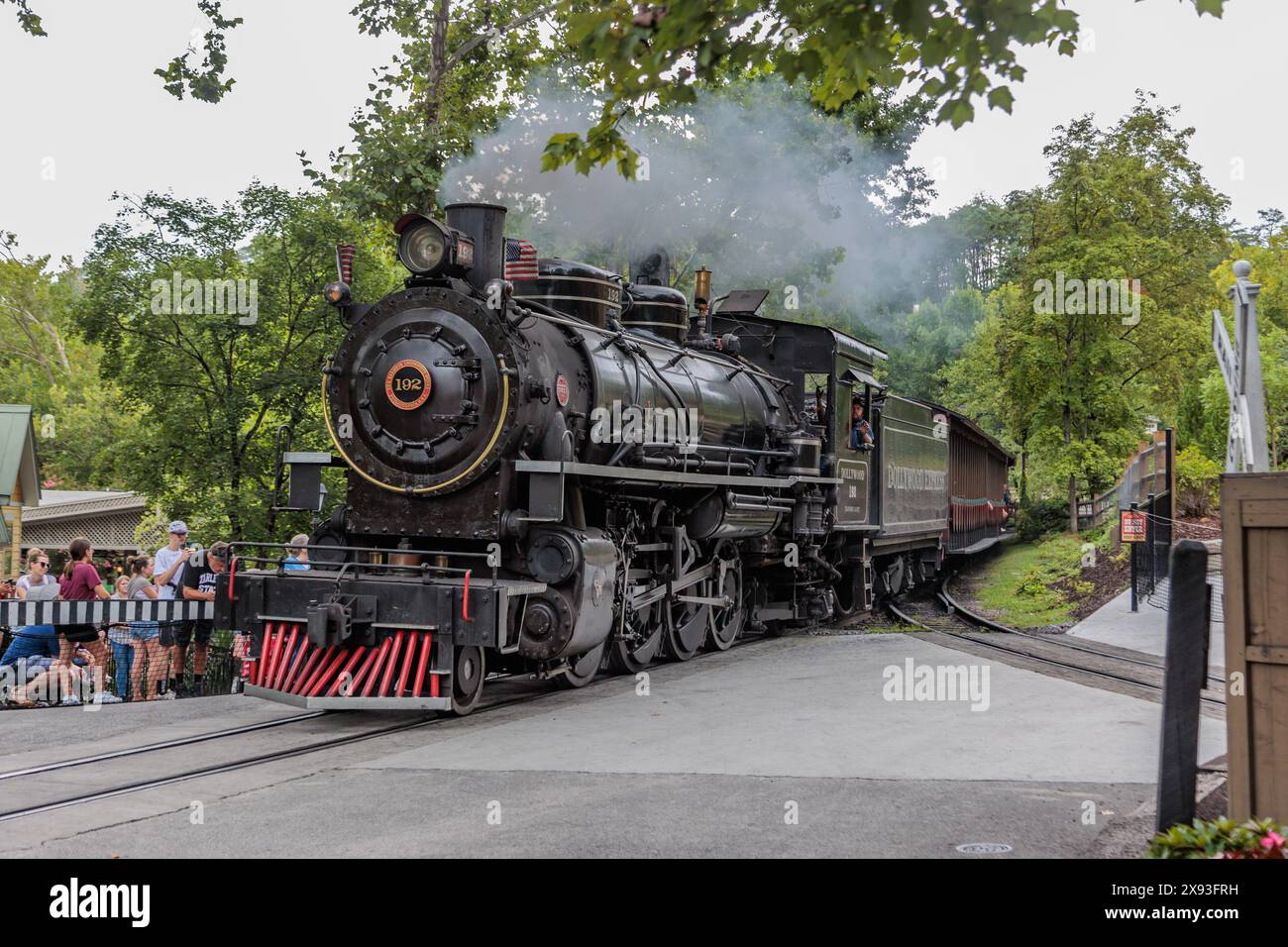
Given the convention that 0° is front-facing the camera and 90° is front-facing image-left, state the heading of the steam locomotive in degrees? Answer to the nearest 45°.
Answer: approximately 45°

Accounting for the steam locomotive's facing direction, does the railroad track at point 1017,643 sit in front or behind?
behind

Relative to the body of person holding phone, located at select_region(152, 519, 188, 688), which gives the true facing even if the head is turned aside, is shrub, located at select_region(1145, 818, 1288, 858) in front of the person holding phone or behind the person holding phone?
in front

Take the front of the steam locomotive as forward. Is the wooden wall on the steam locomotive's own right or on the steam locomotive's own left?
on the steam locomotive's own left

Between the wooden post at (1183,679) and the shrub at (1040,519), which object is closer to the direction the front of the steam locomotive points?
the wooden post

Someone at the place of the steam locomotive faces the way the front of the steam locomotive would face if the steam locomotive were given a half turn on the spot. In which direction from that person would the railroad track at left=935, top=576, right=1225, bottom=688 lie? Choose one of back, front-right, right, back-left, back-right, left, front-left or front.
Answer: front

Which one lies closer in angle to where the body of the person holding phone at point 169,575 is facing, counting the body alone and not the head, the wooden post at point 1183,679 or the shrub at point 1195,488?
the wooden post

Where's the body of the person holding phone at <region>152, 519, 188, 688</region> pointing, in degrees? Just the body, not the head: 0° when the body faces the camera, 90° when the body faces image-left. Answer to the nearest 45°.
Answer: approximately 315°

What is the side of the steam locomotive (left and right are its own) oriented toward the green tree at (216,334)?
right

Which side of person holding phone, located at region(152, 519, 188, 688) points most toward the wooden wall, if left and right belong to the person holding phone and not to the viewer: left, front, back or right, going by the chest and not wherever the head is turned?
front

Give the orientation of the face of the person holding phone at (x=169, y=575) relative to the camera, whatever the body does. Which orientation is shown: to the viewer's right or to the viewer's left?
to the viewer's right

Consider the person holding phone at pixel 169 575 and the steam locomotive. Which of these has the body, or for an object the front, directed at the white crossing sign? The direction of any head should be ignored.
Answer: the person holding phone

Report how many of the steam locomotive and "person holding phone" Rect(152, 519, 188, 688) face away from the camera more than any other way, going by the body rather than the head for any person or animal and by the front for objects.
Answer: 0

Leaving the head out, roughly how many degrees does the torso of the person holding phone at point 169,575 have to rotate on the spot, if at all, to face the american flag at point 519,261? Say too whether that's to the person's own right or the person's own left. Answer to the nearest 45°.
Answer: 0° — they already face it

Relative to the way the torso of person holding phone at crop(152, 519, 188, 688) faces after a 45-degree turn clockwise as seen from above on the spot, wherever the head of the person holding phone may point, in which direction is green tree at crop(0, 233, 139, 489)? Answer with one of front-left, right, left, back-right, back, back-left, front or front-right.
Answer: back

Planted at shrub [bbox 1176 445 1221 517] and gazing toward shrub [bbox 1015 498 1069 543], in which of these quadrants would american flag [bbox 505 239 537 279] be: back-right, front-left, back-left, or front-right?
back-left
